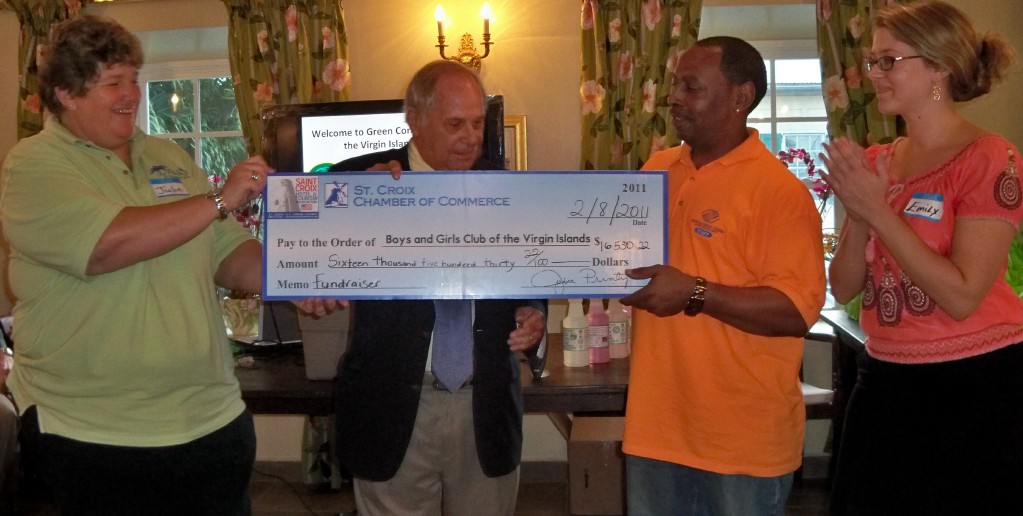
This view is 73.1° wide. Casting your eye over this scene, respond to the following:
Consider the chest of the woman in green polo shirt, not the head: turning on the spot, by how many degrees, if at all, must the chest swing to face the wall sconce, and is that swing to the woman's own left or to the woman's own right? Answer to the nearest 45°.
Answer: approximately 90° to the woman's own left

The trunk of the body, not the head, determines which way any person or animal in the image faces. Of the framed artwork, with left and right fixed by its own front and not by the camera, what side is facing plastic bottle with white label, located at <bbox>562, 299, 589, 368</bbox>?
front

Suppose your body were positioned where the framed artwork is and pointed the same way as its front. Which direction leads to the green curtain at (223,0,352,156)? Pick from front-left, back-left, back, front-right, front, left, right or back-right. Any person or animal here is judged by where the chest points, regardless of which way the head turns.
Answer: right

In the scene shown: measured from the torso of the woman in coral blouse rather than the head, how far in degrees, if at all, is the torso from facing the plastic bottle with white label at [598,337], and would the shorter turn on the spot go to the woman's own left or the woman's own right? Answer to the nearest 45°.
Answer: approximately 90° to the woman's own right

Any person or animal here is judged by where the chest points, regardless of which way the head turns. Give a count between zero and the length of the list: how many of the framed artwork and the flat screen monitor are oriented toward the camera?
2

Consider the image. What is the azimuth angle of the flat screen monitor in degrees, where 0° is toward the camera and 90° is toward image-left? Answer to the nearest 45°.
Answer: approximately 0°

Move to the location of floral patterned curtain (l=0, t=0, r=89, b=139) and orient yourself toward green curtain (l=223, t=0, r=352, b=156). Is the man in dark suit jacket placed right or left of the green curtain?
right

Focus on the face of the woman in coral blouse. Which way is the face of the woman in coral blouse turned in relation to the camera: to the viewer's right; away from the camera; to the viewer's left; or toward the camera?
to the viewer's left

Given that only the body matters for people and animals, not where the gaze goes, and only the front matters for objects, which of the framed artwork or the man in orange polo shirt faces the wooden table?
the framed artwork

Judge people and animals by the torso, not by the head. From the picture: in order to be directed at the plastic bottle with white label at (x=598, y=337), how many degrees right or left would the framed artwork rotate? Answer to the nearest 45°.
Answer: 0° — it already faces it

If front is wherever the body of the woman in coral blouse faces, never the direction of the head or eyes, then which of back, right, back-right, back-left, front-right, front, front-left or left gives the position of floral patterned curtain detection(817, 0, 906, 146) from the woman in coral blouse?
back-right

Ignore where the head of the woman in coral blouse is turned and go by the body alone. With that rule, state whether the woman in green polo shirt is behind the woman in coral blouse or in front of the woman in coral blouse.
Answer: in front
